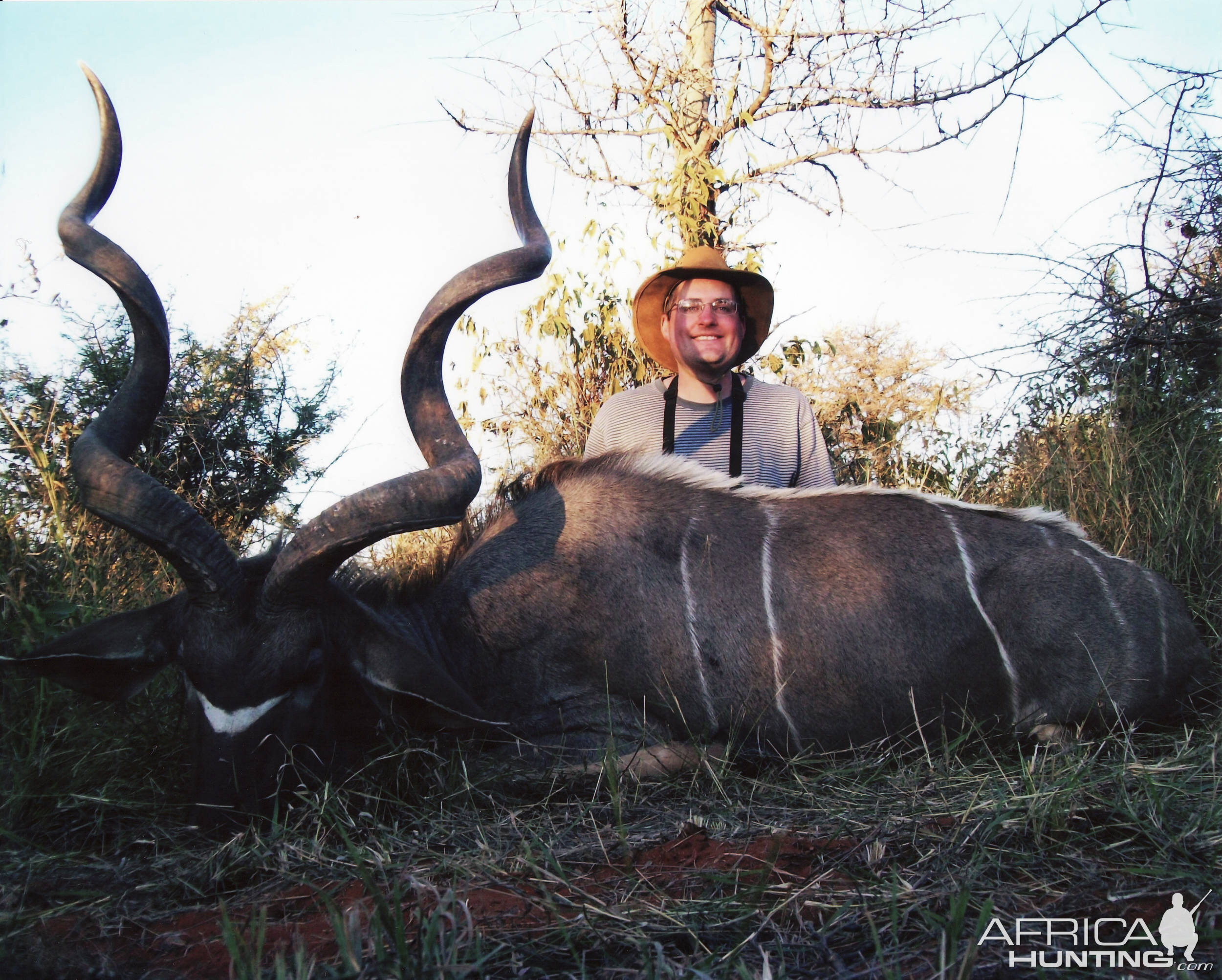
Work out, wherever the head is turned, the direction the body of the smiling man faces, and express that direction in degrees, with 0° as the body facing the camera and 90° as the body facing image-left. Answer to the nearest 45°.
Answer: approximately 0°
